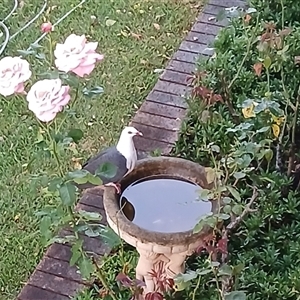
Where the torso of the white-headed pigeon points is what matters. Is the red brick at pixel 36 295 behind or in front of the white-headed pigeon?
behind

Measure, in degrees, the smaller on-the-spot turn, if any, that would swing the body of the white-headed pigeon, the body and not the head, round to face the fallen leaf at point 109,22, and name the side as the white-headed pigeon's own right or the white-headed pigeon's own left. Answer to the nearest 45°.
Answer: approximately 90° to the white-headed pigeon's own left

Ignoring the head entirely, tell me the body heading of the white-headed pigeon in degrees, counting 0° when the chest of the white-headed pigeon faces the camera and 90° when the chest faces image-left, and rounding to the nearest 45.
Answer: approximately 270°
